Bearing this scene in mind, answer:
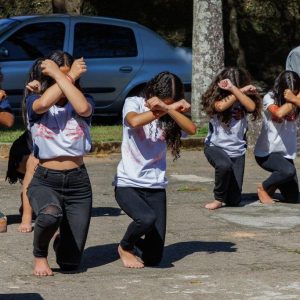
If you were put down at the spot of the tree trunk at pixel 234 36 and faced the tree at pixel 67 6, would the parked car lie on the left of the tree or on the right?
left

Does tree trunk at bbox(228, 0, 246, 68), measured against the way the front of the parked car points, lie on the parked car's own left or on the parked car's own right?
on the parked car's own right

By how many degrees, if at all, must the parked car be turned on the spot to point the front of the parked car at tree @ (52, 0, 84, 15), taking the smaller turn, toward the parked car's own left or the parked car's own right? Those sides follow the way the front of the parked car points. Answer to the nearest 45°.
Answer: approximately 90° to the parked car's own right

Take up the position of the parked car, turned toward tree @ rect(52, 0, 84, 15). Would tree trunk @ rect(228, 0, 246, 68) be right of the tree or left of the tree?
right

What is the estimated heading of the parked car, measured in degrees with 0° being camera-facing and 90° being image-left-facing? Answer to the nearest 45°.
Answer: approximately 90°

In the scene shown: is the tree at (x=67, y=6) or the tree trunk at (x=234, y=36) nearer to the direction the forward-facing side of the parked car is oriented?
the tree
